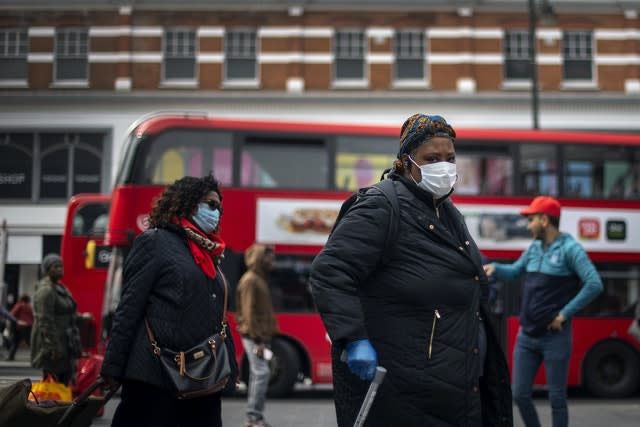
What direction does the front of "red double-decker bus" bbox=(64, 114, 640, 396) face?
to the viewer's left

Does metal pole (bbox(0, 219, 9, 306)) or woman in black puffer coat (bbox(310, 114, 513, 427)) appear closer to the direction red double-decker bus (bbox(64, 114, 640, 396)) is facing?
the metal pole

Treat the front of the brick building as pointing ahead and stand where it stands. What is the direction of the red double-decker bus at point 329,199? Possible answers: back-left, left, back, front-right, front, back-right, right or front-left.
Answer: front

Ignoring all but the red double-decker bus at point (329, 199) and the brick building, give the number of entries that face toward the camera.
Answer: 1

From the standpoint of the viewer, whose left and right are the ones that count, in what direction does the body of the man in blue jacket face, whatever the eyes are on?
facing the viewer and to the left of the viewer

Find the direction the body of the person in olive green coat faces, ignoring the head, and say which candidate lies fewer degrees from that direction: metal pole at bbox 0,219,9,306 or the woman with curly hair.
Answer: the woman with curly hair

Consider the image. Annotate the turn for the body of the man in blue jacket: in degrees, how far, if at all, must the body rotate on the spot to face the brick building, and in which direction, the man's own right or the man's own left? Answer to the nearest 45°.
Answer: approximately 135° to the man's own right

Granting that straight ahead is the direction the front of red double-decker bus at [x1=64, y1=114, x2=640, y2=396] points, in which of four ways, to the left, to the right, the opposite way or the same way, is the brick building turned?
to the left

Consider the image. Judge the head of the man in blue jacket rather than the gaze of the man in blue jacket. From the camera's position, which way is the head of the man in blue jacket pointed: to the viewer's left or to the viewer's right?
to the viewer's left

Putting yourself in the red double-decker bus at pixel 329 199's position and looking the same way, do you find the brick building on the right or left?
on its right

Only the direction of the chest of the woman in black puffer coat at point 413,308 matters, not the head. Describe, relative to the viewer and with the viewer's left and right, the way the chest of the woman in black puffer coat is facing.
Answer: facing the viewer and to the right of the viewer

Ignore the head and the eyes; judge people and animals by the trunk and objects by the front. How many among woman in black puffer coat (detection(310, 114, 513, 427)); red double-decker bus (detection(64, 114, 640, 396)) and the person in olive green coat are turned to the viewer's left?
1
